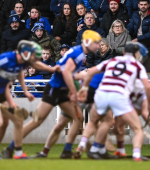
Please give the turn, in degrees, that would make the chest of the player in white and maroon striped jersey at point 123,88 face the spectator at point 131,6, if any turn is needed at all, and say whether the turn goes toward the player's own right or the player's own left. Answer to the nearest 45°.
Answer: approximately 45° to the player's own left

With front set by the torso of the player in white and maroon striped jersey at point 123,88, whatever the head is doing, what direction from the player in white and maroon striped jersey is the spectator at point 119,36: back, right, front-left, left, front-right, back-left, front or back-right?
front-left

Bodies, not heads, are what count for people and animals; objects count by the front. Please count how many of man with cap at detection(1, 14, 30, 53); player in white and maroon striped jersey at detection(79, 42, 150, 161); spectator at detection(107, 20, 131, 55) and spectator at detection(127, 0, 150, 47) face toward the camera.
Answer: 3

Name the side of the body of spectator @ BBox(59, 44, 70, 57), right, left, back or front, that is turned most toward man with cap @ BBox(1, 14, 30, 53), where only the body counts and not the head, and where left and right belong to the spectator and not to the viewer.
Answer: right

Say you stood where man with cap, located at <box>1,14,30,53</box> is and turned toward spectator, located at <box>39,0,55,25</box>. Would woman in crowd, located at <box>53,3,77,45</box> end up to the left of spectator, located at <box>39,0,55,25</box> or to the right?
right

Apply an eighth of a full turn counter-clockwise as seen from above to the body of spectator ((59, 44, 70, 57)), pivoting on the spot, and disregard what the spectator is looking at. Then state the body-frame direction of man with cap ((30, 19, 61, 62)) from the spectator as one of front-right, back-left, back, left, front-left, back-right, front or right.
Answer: back-right

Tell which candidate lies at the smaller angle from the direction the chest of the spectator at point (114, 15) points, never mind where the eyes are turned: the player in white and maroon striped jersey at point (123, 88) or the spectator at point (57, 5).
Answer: the player in white and maroon striped jersey
